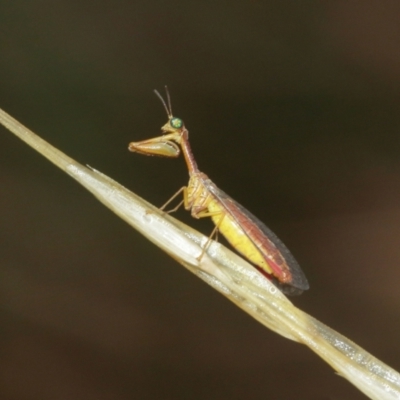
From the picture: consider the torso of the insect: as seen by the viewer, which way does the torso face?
to the viewer's left
